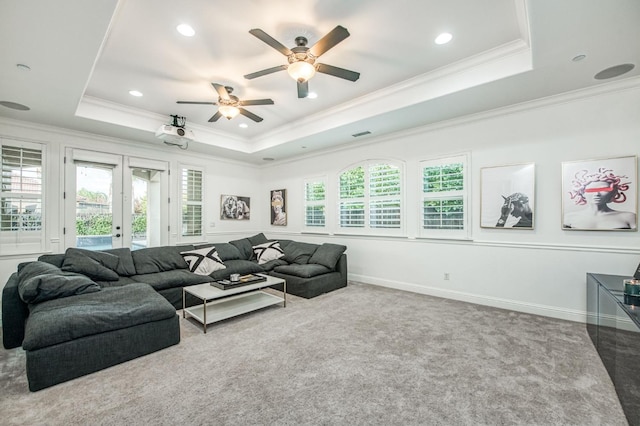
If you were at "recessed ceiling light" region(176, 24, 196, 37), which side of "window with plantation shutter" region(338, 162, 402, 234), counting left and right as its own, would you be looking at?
front

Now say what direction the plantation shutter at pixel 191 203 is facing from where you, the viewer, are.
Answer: facing the viewer and to the right of the viewer

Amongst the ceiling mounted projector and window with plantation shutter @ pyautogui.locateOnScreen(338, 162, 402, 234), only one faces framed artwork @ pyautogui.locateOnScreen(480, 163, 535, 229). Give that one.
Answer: the ceiling mounted projector

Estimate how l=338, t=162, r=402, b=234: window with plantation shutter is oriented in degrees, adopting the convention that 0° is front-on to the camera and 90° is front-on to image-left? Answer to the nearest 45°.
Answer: approximately 45°

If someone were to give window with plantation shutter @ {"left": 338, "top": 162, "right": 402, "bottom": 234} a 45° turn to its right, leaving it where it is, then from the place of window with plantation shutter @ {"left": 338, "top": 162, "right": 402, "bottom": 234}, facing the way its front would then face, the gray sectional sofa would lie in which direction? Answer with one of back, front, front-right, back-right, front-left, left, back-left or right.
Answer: front-left

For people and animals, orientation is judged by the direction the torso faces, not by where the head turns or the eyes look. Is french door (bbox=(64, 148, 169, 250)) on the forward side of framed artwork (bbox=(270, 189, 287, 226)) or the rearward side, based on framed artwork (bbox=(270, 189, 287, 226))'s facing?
on the forward side

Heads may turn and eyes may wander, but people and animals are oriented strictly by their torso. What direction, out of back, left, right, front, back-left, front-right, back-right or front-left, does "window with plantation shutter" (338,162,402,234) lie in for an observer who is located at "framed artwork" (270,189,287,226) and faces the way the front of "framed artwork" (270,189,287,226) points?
left

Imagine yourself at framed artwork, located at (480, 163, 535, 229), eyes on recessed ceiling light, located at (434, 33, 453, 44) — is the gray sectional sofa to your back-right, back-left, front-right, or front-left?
front-right

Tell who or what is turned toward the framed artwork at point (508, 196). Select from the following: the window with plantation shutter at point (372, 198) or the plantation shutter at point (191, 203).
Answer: the plantation shutter

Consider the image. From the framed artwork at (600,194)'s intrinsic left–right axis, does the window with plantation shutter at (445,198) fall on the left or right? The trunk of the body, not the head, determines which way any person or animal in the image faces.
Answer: on its right

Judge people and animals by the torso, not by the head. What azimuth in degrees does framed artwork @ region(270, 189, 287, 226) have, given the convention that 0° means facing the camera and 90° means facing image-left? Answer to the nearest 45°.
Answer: approximately 45°

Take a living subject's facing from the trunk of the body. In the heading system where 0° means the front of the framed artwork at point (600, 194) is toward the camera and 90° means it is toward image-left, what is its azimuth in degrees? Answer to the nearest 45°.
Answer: approximately 0°
